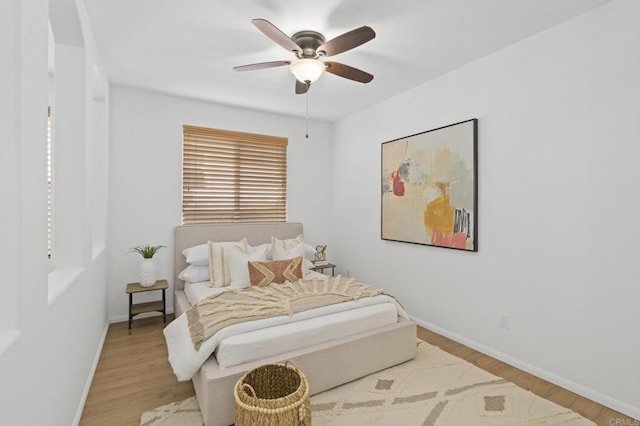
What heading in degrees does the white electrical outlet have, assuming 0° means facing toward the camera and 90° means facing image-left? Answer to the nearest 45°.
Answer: approximately 45°

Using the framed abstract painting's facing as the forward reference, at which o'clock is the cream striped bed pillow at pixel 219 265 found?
The cream striped bed pillow is roughly at 1 o'clock from the framed abstract painting.

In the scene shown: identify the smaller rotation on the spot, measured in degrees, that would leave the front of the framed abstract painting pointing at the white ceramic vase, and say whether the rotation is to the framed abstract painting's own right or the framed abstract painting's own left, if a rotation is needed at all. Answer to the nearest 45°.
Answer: approximately 45° to the framed abstract painting's own right

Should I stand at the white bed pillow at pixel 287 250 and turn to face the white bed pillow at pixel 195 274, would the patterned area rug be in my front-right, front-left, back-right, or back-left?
back-left

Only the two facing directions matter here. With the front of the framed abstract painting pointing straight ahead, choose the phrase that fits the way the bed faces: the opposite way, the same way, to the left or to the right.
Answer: to the left

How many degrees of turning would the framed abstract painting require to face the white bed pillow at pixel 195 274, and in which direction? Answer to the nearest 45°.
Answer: approximately 45° to its right

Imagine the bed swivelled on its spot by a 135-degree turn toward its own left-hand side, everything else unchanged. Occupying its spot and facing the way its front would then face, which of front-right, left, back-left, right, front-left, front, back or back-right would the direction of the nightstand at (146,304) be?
front-left

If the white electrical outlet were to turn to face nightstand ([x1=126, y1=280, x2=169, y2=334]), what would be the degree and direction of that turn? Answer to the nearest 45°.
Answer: approximately 45° to its right

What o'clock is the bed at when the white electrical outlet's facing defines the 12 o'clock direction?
The bed is roughly at 12 o'clock from the white electrical outlet.
